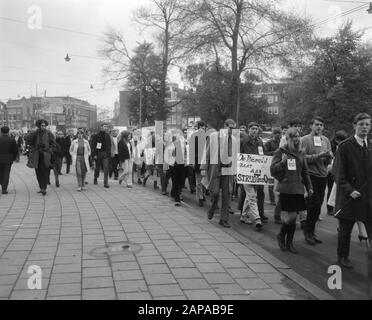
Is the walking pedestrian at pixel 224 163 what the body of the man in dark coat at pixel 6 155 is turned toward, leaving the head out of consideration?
no

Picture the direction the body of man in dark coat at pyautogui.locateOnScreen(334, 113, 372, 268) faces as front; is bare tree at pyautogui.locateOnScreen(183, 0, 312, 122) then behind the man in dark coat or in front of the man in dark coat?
behind

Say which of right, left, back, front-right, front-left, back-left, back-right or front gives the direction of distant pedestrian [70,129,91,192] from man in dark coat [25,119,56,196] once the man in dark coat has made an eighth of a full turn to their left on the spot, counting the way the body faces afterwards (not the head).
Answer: left

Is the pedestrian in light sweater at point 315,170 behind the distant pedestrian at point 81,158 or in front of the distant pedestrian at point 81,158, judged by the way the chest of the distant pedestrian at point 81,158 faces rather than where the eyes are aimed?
in front

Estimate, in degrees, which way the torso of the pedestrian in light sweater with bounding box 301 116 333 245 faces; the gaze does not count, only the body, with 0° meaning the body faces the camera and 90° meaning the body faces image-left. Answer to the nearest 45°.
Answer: approximately 315°

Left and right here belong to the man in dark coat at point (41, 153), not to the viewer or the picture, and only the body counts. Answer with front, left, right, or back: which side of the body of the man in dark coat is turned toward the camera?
front

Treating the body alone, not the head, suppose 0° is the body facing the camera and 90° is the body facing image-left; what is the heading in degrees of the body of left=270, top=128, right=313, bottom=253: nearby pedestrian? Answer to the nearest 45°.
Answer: approximately 315°

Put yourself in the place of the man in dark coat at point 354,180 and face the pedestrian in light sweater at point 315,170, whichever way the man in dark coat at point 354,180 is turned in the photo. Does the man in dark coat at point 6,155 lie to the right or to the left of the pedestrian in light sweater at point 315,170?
left

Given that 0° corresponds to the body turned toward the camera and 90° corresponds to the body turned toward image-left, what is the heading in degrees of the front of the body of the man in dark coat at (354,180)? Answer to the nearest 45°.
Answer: approximately 315°

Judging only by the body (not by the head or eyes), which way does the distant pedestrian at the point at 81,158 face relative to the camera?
toward the camera

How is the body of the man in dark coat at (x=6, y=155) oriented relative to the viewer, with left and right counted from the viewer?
facing away from the viewer

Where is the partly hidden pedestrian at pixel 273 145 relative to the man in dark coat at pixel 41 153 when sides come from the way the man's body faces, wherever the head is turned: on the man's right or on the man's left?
on the man's left

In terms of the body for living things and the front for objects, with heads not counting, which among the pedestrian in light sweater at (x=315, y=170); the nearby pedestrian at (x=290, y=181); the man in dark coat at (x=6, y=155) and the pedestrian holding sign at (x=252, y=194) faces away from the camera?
the man in dark coat
